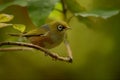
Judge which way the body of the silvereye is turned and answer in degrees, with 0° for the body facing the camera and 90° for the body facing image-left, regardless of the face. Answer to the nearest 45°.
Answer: approximately 270°
